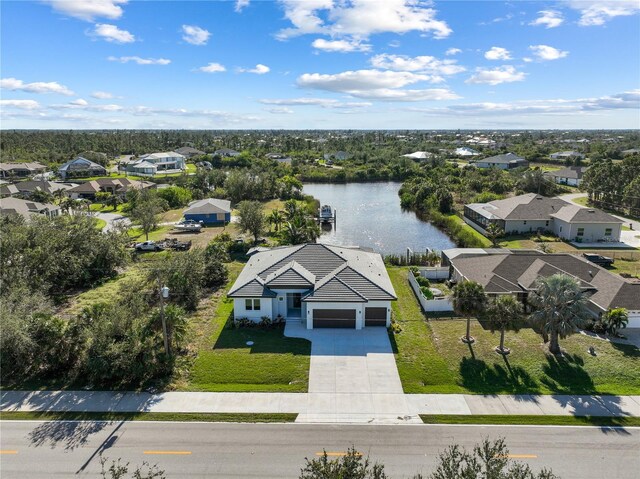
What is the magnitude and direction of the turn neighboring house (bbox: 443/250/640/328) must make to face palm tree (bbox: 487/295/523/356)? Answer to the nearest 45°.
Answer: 0° — it already faces it

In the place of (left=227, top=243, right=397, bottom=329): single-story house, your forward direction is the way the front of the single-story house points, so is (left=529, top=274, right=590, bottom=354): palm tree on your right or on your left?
on your left

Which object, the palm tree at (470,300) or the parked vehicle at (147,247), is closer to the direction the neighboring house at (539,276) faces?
the palm tree

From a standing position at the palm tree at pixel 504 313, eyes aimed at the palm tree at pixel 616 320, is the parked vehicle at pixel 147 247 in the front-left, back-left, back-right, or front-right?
back-left

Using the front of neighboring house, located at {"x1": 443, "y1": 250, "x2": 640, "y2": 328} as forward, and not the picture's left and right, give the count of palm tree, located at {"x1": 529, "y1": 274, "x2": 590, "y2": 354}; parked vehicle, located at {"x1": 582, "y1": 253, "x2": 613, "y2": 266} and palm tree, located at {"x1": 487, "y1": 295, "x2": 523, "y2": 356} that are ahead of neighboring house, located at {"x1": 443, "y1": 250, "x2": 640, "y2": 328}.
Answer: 2

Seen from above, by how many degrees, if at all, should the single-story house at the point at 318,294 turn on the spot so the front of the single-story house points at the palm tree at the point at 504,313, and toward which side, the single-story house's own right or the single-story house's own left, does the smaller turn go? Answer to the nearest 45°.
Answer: approximately 45° to the single-story house's own left

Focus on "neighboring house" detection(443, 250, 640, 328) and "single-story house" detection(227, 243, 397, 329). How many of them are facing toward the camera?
2

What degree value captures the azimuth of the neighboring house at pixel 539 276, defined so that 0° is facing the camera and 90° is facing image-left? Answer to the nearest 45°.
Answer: approximately 0°

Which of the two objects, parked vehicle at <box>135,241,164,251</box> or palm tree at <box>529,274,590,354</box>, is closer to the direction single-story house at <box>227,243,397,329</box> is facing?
the palm tree

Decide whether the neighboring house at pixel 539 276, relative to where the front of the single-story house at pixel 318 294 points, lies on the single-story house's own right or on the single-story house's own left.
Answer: on the single-story house's own left

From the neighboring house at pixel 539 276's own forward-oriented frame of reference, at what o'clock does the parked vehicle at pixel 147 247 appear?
The parked vehicle is roughly at 3 o'clock from the neighboring house.
